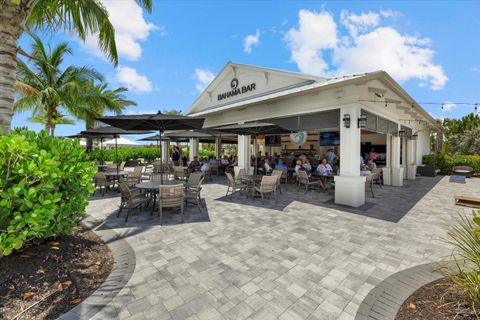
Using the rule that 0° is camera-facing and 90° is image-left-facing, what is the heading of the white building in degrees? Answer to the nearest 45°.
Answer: approximately 45°

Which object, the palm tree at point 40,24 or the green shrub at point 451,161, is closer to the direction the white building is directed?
the palm tree

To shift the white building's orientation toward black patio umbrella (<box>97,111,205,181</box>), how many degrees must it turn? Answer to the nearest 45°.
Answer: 0° — it already faces it

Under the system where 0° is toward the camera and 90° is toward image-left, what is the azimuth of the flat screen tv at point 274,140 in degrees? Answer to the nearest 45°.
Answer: approximately 0°

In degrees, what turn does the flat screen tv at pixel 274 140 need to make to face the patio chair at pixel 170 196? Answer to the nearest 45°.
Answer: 0° — it already faces it

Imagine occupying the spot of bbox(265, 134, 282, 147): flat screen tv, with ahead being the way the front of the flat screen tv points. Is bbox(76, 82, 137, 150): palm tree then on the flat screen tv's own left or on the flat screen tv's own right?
on the flat screen tv's own right

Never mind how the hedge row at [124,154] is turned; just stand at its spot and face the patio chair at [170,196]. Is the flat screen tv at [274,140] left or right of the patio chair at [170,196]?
left

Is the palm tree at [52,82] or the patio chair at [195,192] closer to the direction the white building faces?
the patio chair
